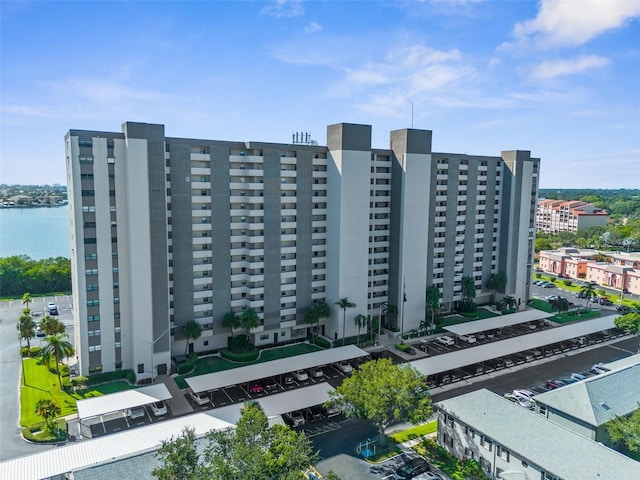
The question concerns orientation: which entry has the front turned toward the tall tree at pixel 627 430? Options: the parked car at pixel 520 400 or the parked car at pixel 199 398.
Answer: the parked car at pixel 520 400

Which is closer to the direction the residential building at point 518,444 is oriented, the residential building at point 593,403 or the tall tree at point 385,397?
the tall tree

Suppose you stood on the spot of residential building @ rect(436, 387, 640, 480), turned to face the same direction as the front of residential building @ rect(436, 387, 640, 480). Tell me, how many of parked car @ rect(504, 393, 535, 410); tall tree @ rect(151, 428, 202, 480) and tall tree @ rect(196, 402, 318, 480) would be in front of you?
2

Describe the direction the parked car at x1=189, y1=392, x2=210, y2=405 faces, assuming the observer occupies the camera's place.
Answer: facing away from the viewer and to the left of the viewer

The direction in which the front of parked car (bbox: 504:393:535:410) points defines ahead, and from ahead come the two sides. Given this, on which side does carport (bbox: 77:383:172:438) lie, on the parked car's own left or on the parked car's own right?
on the parked car's own right

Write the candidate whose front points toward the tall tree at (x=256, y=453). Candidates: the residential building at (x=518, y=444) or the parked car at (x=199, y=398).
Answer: the residential building

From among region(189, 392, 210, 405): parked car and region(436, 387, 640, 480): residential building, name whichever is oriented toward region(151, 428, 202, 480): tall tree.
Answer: the residential building

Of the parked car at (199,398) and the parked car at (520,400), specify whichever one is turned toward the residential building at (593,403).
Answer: the parked car at (520,400)

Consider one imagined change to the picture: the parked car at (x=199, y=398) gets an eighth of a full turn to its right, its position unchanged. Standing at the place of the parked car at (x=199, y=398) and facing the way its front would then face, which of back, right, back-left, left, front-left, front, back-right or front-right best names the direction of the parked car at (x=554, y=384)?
right

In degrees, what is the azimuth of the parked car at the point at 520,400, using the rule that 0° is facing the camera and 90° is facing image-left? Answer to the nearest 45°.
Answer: approximately 315°

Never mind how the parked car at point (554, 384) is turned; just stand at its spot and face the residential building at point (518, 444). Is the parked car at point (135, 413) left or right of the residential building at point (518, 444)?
right
